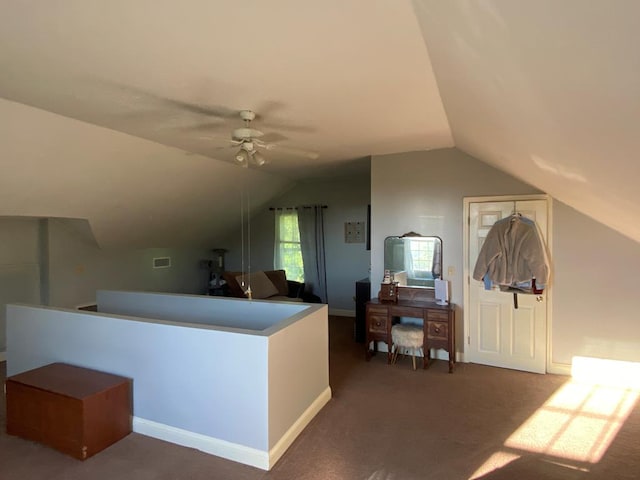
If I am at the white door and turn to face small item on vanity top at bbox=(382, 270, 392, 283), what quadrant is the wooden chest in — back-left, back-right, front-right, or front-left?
front-left

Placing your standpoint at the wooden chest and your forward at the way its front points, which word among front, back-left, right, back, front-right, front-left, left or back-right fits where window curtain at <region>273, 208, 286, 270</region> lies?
back

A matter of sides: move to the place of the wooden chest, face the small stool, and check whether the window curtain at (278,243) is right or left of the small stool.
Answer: left

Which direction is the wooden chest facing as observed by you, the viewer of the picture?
facing the viewer and to the left of the viewer

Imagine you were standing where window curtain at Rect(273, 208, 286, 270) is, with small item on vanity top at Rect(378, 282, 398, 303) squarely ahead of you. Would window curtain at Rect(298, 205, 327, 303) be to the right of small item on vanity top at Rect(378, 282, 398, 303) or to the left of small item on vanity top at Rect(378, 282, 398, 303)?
left

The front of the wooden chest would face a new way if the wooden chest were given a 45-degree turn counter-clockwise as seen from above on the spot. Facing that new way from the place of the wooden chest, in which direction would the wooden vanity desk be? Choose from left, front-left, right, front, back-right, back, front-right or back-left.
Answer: left

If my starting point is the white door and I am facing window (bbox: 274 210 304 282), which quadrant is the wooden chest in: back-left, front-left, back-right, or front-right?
front-left

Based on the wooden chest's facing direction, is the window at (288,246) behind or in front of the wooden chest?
behind

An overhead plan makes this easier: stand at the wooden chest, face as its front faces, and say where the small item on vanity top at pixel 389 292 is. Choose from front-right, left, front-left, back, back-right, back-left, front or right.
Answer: back-left

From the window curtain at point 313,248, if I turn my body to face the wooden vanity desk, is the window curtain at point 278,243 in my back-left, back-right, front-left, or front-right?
back-right

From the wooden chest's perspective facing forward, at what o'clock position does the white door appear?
The white door is roughly at 8 o'clock from the wooden chest.

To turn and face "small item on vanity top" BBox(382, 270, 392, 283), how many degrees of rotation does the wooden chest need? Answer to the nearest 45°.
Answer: approximately 135° to its left

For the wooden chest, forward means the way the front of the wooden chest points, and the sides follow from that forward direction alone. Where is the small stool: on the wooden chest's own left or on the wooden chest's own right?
on the wooden chest's own left
